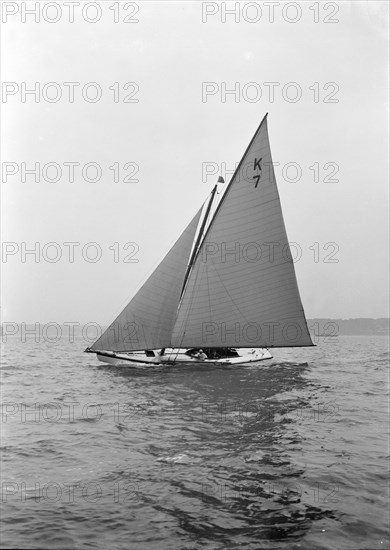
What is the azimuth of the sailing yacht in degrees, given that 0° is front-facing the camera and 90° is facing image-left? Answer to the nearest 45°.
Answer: approximately 90°
